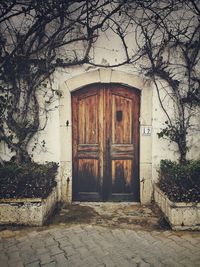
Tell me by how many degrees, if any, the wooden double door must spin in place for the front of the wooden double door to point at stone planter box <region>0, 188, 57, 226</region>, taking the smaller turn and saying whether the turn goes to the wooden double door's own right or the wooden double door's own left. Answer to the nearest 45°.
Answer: approximately 45° to the wooden double door's own right

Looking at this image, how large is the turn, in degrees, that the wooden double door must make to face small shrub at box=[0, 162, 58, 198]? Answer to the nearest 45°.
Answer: approximately 45° to its right

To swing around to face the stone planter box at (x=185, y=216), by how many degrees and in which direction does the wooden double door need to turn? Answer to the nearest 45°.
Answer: approximately 45° to its left

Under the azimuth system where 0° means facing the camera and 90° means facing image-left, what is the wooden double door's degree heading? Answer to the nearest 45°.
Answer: approximately 0°

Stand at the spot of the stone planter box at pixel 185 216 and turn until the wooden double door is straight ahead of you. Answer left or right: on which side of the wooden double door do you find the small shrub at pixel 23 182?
left

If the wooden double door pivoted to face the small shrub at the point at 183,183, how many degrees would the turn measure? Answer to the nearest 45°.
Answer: approximately 45° to its left
